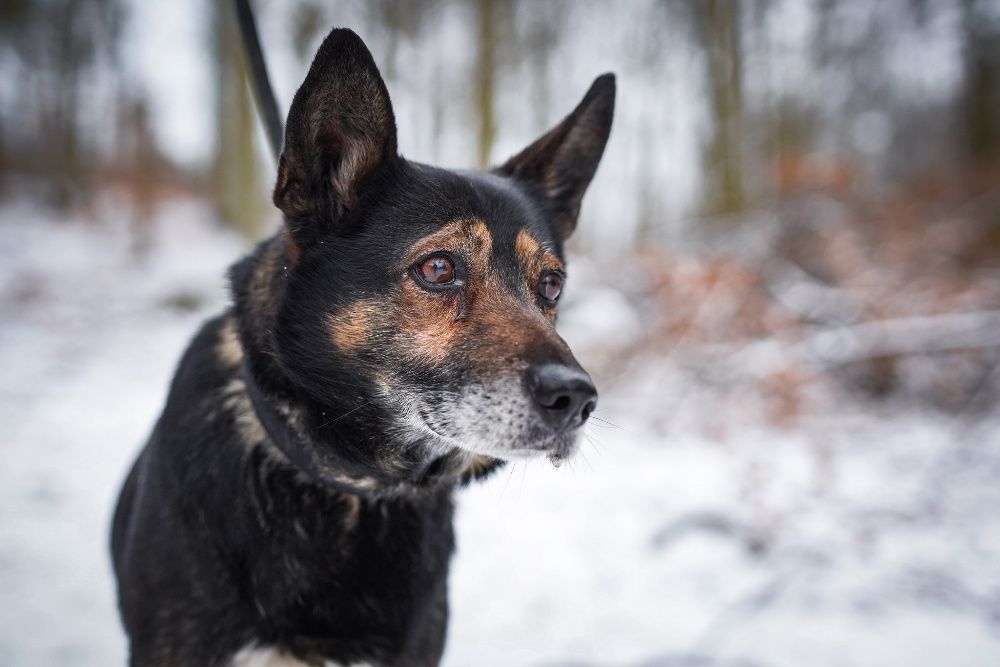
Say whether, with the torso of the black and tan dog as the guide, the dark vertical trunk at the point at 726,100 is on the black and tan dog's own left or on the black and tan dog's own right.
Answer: on the black and tan dog's own left

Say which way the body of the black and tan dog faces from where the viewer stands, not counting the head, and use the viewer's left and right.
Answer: facing the viewer and to the right of the viewer

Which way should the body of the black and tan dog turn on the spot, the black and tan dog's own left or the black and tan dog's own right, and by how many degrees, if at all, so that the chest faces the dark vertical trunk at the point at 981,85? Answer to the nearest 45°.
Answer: approximately 90° to the black and tan dog's own left

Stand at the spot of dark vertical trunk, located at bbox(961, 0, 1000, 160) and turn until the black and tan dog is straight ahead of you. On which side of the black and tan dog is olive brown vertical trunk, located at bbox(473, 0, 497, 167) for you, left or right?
right

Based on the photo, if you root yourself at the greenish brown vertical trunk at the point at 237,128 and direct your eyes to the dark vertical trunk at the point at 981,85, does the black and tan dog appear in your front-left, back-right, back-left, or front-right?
front-right

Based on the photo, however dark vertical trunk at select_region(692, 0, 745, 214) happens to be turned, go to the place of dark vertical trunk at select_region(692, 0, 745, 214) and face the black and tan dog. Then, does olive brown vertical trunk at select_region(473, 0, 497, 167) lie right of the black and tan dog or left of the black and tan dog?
right

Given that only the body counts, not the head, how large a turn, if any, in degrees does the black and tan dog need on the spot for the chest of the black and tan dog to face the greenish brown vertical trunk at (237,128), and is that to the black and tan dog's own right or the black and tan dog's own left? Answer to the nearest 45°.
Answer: approximately 135° to the black and tan dog's own left

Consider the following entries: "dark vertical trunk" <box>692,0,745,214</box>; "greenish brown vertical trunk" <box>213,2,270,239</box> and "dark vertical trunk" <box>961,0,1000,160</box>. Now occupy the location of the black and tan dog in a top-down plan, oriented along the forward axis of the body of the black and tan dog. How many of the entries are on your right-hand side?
0

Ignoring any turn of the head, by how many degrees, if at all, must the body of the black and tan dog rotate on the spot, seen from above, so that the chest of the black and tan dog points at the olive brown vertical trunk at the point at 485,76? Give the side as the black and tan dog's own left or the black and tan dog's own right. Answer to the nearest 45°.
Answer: approximately 135° to the black and tan dog's own left

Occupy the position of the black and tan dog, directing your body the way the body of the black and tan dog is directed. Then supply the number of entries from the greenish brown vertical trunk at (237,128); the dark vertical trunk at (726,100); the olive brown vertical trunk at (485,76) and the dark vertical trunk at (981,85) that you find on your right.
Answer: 0

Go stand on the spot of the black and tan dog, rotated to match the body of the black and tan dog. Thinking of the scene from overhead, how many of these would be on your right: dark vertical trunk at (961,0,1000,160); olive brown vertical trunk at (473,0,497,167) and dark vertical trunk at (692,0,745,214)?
0
